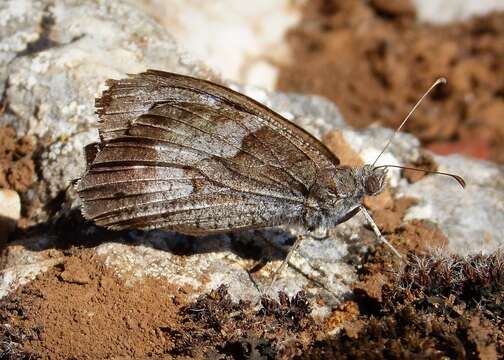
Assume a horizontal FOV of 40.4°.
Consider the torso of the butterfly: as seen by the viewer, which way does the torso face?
to the viewer's right

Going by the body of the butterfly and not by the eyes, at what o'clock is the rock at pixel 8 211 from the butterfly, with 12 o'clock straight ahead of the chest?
The rock is roughly at 7 o'clock from the butterfly.
